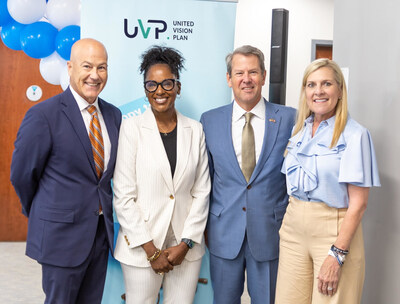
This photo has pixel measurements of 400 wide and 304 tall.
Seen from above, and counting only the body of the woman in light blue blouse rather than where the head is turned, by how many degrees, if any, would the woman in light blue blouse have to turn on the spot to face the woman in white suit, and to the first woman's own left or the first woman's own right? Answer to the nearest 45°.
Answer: approximately 45° to the first woman's own right

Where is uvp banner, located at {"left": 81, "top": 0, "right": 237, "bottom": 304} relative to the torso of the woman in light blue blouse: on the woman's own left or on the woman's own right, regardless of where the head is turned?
on the woman's own right

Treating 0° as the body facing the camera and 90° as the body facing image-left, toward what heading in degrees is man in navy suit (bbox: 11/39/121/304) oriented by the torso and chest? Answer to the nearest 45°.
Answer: approximately 315°

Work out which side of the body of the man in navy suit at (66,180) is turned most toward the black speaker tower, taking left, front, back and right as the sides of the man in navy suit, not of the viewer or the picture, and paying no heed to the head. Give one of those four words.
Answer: left

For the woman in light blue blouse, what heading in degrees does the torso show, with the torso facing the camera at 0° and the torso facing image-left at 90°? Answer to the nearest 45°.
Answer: approximately 45°

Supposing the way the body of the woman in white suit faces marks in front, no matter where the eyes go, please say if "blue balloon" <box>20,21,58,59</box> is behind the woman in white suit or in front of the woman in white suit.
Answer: behind

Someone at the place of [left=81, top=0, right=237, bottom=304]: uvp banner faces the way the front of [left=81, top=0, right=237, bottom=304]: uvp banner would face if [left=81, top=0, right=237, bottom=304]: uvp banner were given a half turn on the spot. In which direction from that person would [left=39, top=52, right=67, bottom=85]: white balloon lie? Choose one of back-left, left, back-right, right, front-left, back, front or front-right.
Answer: front-left

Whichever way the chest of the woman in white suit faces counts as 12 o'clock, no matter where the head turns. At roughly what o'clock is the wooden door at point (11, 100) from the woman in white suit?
The wooden door is roughly at 5 o'clock from the woman in white suit.

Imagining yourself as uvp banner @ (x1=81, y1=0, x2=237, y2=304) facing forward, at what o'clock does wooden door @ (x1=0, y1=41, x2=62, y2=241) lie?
The wooden door is roughly at 5 o'clock from the uvp banner.

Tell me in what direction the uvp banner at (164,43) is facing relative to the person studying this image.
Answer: facing the viewer

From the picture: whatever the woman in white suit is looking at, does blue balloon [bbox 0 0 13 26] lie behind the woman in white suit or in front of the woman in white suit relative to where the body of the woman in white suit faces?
behind

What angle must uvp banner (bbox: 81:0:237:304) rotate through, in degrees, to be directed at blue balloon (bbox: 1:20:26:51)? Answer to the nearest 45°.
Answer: approximately 135° to its right

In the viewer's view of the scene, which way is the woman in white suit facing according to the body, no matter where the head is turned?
toward the camera

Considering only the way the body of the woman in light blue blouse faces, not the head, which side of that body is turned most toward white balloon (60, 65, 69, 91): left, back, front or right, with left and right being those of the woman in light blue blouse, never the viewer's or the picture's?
right

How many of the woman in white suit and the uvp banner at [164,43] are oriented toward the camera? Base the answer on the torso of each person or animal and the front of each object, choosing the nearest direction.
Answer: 2

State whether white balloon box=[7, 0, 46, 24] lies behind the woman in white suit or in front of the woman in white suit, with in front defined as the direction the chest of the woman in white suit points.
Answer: behind
